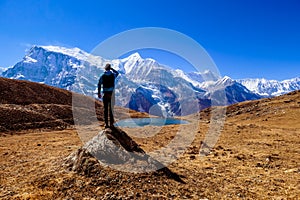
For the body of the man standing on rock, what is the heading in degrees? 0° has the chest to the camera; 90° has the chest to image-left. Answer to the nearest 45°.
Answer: approximately 180°
